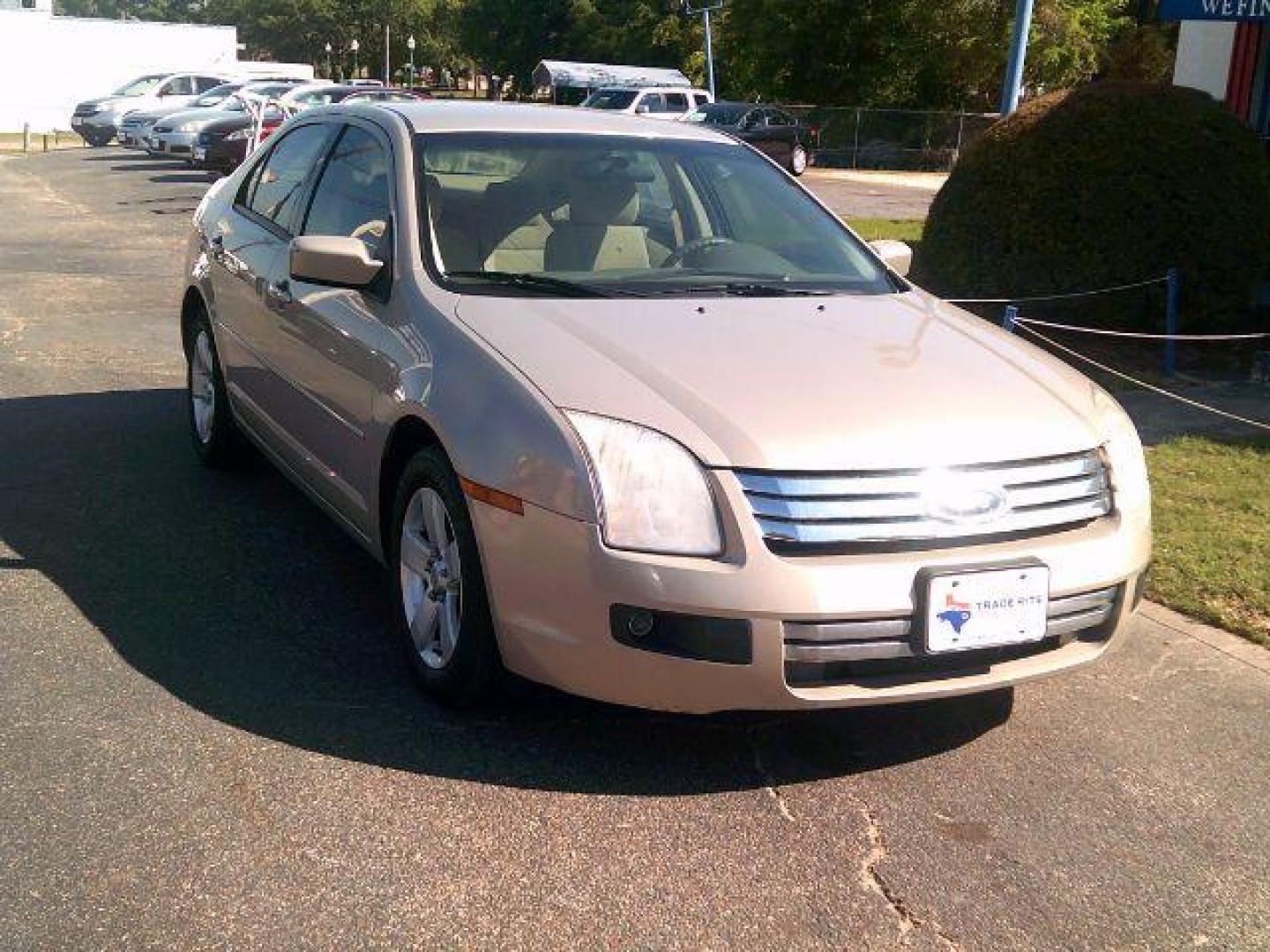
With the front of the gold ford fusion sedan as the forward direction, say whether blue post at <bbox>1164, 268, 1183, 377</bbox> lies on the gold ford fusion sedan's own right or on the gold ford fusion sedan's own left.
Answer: on the gold ford fusion sedan's own left

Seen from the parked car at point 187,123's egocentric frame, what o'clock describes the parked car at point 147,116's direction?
the parked car at point 147,116 is roughly at 4 o'clock from the parked car at point 187,123.

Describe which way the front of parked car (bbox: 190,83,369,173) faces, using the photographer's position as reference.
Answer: facing the viewer and to the left of the viewer

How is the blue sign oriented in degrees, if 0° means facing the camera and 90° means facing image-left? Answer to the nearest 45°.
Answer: approximately 0°

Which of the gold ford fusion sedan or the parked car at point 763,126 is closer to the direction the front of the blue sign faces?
the gold ford fusion sedan

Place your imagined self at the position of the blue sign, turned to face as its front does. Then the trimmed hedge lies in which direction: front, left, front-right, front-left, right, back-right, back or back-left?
front

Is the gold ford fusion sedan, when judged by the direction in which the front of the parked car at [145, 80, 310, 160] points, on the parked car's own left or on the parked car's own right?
on the parked car's own left

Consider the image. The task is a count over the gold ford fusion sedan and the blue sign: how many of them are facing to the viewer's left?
0

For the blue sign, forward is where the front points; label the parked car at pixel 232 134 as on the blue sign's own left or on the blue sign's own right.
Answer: on the blue sign's own right

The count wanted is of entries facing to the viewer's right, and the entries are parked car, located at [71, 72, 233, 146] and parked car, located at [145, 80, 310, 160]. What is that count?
0

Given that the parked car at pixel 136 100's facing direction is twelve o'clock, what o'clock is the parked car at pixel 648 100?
the parked car at pixel 648 100 is roughly at 8 o'clock from the parked car at pixel 136 100.

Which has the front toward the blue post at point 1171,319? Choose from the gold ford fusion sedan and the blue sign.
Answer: the blue sign
